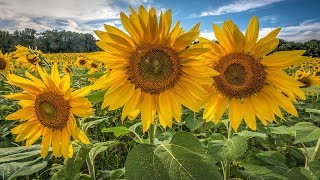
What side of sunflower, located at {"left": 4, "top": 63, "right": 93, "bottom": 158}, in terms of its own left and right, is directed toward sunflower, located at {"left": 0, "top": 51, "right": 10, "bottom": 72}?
back

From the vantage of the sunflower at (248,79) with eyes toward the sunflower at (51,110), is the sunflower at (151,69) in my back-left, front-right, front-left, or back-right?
front-left

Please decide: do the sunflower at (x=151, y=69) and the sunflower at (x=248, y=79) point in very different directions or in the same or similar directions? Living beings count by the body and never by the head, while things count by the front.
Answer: same or similar directions

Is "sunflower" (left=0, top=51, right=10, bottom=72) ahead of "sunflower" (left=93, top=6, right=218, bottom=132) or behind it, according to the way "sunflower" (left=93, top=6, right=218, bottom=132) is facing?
behind

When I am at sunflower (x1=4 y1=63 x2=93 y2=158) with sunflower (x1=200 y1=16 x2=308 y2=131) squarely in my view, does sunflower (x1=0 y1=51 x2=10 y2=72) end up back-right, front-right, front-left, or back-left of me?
back-left

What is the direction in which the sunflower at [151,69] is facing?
toward the camera

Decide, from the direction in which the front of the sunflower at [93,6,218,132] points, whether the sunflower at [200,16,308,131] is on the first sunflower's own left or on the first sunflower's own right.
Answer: on the first sunflower's own left

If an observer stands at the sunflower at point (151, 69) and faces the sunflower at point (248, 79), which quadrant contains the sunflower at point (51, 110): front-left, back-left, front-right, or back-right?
back-left

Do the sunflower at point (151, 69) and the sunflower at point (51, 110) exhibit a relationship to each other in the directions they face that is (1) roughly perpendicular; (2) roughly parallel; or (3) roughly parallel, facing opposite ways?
roughly parallel
